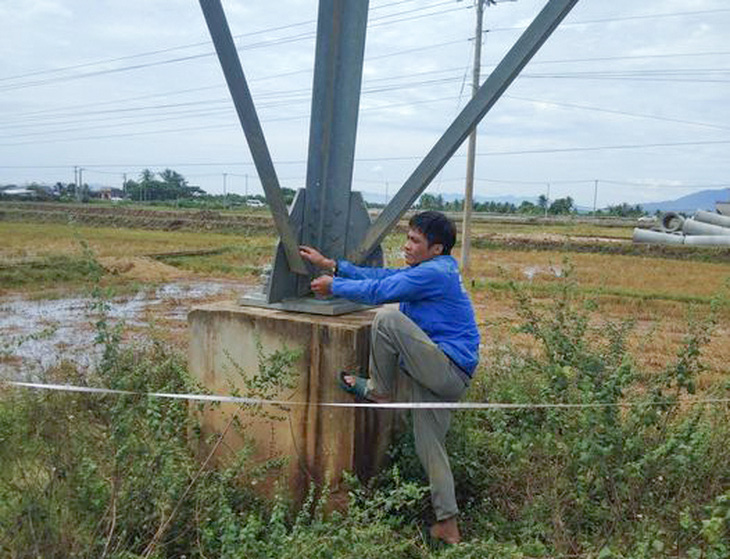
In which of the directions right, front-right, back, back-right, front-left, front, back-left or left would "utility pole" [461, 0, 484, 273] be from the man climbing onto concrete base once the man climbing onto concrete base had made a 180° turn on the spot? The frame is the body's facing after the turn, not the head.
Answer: left

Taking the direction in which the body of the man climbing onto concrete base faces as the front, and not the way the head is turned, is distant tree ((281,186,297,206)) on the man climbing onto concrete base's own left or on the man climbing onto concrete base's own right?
on the man climbing onto concrete base's own right

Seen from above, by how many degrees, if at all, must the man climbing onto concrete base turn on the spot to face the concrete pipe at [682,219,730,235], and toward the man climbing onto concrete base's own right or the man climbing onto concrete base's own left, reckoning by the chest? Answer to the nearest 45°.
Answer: approximately 135° to the man climbing onto concrete base's own right

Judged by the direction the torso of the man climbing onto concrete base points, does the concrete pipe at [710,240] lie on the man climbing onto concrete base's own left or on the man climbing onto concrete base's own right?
on the man climbing onto concrete base's own right

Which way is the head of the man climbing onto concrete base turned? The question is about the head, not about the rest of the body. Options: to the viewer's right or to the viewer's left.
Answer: to the viewer's left

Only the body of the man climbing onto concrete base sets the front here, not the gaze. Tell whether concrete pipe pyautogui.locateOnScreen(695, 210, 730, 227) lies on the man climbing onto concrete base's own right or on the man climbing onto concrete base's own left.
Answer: on the man climbing onto concrete base's own right

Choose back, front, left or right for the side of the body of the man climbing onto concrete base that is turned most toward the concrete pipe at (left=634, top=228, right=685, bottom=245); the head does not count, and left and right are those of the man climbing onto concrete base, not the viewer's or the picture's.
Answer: right

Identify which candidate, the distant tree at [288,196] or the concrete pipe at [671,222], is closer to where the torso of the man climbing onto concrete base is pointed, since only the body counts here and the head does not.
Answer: the distant tree

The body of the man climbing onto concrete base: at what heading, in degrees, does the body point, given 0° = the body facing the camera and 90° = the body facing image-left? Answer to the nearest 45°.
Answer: approximately 90°
